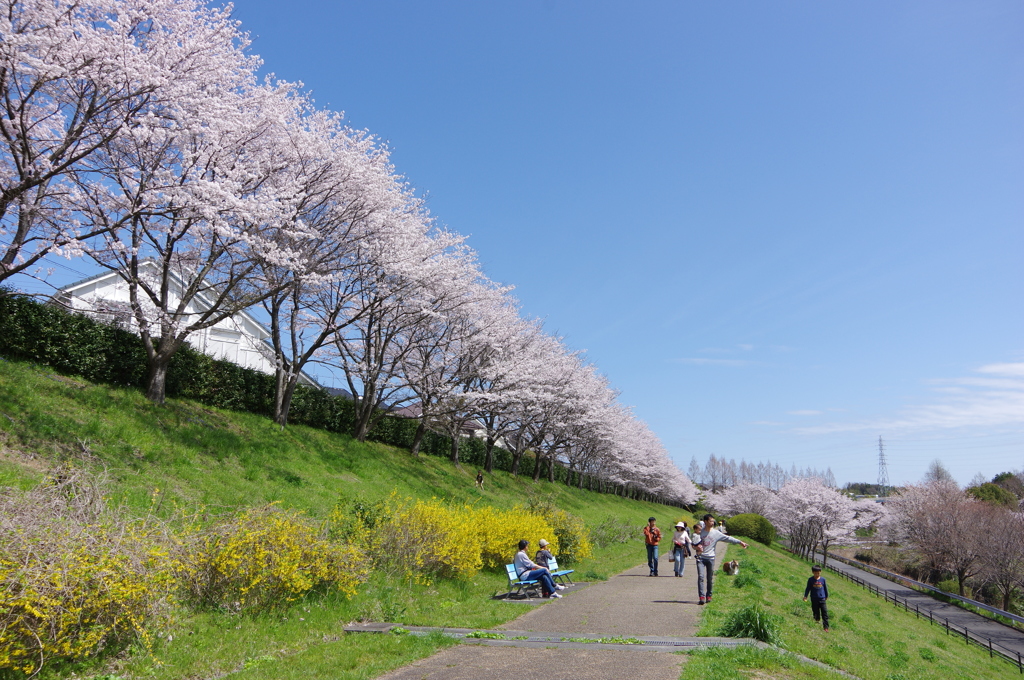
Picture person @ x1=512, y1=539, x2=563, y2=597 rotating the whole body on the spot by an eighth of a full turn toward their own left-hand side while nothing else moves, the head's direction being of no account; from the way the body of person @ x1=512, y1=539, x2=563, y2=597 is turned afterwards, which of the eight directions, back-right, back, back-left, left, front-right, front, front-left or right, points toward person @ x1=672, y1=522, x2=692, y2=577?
front

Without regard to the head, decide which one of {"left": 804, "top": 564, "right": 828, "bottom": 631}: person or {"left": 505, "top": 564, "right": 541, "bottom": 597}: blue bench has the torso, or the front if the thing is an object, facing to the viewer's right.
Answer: the blue bench

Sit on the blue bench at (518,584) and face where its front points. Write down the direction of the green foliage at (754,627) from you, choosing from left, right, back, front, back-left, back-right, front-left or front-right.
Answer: front-right

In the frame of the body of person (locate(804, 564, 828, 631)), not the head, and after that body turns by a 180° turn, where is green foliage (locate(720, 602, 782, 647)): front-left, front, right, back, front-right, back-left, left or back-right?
back

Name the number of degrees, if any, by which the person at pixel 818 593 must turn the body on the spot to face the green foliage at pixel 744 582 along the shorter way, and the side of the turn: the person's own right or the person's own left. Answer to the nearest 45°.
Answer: approximately 135° to the person's own right

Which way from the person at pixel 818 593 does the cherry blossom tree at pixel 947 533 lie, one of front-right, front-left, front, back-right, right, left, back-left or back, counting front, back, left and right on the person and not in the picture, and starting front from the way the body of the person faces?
back

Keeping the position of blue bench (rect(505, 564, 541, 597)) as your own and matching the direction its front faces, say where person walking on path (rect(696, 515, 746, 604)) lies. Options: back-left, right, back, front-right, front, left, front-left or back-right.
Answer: front

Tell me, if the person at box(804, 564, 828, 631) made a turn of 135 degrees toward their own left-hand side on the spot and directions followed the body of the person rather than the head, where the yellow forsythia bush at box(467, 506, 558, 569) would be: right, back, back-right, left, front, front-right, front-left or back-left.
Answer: back-left

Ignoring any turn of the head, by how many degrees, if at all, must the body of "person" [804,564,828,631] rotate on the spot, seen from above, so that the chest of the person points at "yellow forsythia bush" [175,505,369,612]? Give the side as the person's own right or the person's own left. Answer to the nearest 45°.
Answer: approximately 45° to the person's own right

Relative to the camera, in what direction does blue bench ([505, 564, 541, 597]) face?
facing to the right of the viewer

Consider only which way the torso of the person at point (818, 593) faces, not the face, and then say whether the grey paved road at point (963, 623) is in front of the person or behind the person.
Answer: behind

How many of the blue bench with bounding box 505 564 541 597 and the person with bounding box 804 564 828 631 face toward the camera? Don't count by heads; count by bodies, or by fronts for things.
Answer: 1

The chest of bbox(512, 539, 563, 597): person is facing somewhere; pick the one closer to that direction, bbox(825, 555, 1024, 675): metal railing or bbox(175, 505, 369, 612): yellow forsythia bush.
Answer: the metal railing

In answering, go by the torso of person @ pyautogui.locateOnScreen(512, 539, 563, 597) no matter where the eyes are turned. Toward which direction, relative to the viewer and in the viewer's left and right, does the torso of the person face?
facing to the right of the viewer

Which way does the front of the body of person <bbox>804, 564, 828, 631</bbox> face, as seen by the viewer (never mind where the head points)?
toward the camera

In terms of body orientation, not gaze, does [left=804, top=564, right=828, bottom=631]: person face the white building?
no
